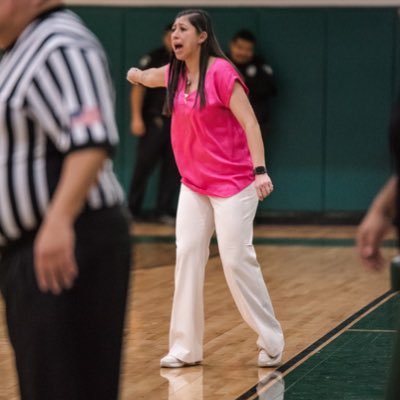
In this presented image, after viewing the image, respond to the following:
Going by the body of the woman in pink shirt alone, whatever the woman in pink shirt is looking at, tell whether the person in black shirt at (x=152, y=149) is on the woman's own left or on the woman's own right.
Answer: on the woman's own right

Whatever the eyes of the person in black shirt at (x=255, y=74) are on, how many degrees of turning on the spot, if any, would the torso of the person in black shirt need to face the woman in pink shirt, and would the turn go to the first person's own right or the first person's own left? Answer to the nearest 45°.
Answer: approximately 45° to the first person's own left

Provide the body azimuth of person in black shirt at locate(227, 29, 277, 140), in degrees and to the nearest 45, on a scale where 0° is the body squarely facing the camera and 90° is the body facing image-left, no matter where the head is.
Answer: approximately 45°

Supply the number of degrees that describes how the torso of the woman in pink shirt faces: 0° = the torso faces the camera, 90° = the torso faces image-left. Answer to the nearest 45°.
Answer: approximately 45°

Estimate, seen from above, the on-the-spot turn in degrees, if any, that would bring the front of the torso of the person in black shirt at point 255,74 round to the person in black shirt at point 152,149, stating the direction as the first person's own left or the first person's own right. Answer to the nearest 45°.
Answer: approximately 45° to the first person's own right

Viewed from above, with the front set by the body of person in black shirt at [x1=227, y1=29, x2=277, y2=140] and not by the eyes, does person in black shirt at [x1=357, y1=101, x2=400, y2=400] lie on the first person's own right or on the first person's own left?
on the first person's own left

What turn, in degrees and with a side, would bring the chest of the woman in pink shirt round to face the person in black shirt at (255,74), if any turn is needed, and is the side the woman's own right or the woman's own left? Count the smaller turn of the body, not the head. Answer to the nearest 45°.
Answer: approximately 135° to the woman's own right

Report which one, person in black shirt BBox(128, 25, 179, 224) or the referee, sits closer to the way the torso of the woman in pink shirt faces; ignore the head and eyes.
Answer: the referee
